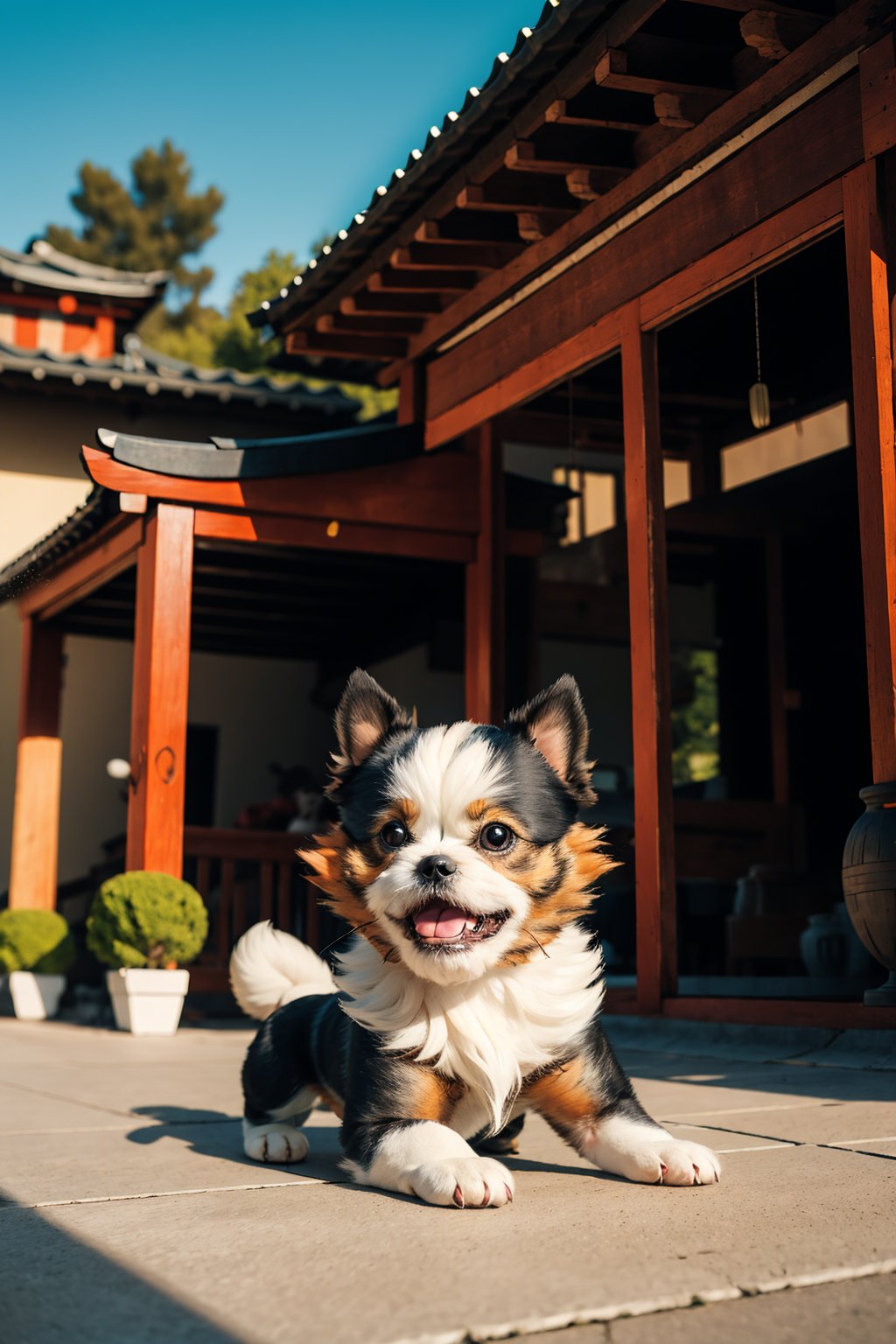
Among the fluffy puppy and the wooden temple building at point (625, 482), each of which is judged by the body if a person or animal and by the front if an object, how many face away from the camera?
0

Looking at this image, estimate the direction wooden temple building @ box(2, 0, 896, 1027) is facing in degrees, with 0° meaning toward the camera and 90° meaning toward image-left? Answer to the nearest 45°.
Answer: approximately 45°

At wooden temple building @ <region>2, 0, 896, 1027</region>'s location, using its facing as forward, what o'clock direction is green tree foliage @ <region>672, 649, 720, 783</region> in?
The green tree foliage is roughly at 5 o'clock from the wooden temple building.

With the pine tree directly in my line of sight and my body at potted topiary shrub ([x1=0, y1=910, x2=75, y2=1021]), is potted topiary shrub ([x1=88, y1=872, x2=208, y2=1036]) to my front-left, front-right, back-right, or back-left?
back-right

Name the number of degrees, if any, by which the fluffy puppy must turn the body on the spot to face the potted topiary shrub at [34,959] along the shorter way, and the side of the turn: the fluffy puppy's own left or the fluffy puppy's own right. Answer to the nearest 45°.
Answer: approximately 180°

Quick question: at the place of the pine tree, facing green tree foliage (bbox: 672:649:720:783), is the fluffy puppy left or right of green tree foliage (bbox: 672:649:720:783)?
right

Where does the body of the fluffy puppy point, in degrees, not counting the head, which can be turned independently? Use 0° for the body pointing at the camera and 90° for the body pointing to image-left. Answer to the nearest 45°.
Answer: approximately 315°
